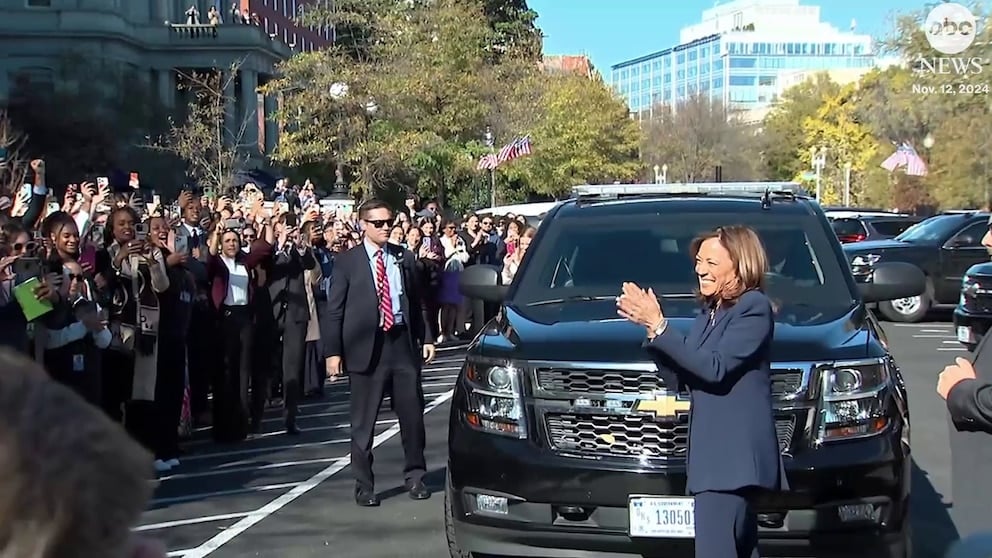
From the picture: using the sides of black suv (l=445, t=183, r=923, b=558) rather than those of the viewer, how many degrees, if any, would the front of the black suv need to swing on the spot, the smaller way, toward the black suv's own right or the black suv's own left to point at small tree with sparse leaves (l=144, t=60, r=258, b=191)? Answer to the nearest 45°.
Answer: approximately 135° to the black suv's own right

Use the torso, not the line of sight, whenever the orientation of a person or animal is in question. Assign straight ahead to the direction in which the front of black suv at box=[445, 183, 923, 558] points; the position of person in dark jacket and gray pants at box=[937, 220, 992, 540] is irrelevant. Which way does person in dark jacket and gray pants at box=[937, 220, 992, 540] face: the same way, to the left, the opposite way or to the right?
to the right

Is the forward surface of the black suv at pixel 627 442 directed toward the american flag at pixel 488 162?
no

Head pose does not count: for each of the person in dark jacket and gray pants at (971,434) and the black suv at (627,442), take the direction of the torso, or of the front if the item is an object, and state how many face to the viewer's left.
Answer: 1

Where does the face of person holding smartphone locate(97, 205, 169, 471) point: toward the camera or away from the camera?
toward the camera

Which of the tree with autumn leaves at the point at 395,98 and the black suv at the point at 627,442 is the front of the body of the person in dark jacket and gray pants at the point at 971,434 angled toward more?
the black suv

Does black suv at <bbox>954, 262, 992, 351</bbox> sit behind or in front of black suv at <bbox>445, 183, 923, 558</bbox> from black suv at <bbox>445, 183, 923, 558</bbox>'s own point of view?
behind

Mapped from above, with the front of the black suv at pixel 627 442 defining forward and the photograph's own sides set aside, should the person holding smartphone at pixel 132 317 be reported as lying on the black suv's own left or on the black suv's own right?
on the black suv's own right

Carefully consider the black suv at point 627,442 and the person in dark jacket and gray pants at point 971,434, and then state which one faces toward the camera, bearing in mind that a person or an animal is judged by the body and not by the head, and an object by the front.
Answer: the black suv

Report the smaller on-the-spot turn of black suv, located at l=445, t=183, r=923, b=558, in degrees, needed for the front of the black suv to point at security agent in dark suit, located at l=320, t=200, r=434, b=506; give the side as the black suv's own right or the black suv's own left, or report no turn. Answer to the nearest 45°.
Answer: approximately 135° to the black suv's own right

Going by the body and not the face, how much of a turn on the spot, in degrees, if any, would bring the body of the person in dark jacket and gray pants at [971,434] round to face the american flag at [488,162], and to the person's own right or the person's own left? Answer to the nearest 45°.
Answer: approximately 45° to the person's own right

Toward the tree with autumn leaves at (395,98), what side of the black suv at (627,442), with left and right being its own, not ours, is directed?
back

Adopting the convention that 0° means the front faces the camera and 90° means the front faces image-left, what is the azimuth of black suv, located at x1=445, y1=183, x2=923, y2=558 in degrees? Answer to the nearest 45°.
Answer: approximately 0°

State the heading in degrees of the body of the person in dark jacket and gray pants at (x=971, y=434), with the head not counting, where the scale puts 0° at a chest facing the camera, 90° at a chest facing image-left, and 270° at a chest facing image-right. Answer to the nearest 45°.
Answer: approximately 90°
